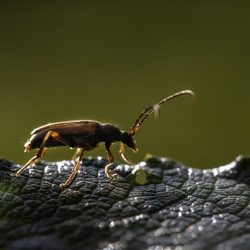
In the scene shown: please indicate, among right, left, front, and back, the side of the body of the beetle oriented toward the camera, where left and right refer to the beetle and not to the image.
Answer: right
